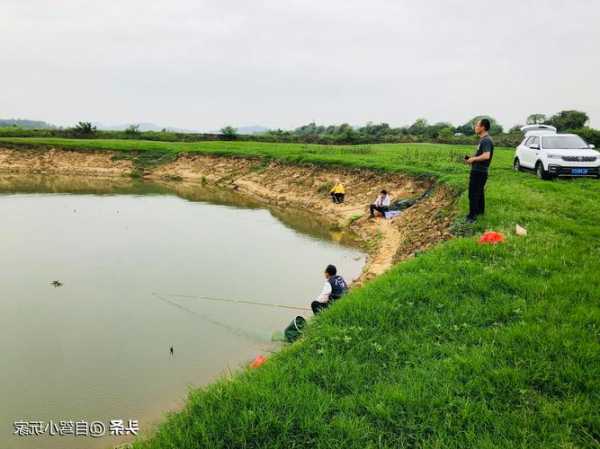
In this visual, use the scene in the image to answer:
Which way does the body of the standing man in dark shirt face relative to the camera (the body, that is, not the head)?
to the viewer's left

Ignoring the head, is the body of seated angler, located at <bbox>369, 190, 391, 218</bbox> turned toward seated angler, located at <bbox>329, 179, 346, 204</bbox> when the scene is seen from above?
no

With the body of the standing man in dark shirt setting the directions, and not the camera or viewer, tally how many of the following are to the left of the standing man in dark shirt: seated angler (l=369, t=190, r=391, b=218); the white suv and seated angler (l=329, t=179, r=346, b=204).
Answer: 0

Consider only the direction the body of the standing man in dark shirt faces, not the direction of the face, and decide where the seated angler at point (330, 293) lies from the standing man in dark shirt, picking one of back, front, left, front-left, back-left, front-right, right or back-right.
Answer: front-left

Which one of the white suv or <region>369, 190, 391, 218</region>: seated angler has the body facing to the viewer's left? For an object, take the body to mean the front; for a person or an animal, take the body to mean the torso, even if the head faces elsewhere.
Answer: the seated angler

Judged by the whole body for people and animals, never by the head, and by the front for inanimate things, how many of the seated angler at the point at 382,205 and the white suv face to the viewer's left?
1

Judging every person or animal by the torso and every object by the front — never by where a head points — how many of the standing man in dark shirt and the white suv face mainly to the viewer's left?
1

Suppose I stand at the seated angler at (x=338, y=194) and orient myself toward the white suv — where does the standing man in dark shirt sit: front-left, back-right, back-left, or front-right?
front-right

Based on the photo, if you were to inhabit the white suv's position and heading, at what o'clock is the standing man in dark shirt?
The standing man in dark shirt is roughly at 2 o'clock from the white suv.

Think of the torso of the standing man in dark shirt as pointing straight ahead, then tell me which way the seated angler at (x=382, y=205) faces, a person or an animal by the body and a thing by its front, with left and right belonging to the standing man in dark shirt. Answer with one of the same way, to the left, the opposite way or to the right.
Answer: the same way

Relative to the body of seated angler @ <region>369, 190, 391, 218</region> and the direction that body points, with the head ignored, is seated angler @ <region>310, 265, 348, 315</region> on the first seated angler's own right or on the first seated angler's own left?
on the first seated angler's own left

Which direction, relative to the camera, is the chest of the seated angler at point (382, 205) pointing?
to the viewer's left

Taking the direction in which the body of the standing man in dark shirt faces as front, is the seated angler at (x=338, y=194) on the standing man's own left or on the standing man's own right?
on the standing man's own right
